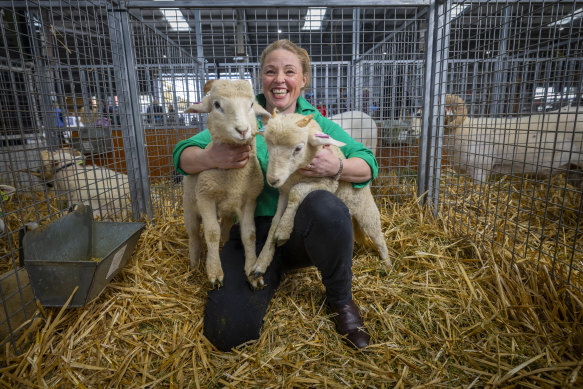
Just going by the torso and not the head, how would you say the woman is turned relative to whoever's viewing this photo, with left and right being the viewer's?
facing the viewer

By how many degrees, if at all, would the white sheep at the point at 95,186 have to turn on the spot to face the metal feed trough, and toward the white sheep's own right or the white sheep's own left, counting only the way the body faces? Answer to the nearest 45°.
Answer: approximately 90° to the white sheep's own left

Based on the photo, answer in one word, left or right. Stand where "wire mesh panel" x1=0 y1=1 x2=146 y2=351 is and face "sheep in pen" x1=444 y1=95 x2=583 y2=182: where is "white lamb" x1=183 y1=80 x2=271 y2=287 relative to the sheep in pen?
right

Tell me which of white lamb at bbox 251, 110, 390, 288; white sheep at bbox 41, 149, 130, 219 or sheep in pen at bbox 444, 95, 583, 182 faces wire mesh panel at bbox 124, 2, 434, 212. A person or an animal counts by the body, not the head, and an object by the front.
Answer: the sheep in pen

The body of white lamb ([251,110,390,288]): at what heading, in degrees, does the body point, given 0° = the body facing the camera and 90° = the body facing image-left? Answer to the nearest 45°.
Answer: approximately 45°

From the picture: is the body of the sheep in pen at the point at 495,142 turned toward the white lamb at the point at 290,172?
no

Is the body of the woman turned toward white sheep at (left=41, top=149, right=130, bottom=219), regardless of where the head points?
no

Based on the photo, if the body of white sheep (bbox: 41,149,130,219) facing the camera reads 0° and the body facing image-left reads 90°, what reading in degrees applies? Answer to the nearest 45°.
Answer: approximately 90°

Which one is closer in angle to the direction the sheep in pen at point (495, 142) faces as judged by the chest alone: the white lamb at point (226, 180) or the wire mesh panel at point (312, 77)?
the wire mesh panel

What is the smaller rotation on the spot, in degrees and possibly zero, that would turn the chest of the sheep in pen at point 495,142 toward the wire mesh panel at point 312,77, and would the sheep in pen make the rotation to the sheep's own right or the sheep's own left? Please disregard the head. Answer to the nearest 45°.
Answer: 0° — it already faces it

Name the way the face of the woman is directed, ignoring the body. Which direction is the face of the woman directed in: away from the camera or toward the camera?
toward the camera

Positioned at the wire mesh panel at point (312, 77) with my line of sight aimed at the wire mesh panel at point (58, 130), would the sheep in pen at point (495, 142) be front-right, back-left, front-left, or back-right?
back-left

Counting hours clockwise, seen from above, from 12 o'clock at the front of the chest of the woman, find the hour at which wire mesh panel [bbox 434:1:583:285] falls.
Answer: The wire mesh panel is roughly at 8 o'clock from the woman.

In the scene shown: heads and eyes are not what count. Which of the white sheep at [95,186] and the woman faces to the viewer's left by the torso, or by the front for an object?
the white sheep

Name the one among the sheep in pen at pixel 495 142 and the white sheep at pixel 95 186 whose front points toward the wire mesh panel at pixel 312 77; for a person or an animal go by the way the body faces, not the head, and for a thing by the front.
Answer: the sheep in pen

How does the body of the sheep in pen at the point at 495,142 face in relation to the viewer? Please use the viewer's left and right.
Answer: facing to the left of the viewer

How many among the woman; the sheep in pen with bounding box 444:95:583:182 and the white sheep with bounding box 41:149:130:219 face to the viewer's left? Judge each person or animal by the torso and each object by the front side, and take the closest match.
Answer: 2

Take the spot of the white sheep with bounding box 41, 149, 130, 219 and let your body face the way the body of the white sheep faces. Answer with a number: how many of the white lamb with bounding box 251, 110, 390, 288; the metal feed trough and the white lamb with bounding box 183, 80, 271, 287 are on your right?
0

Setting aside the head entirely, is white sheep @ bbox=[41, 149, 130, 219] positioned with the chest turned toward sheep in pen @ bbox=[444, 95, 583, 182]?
no

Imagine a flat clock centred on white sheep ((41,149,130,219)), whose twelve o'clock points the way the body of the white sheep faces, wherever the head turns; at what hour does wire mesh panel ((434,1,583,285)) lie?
The wire mesh panel is roughly at 7 o'clock from the white sheep.
